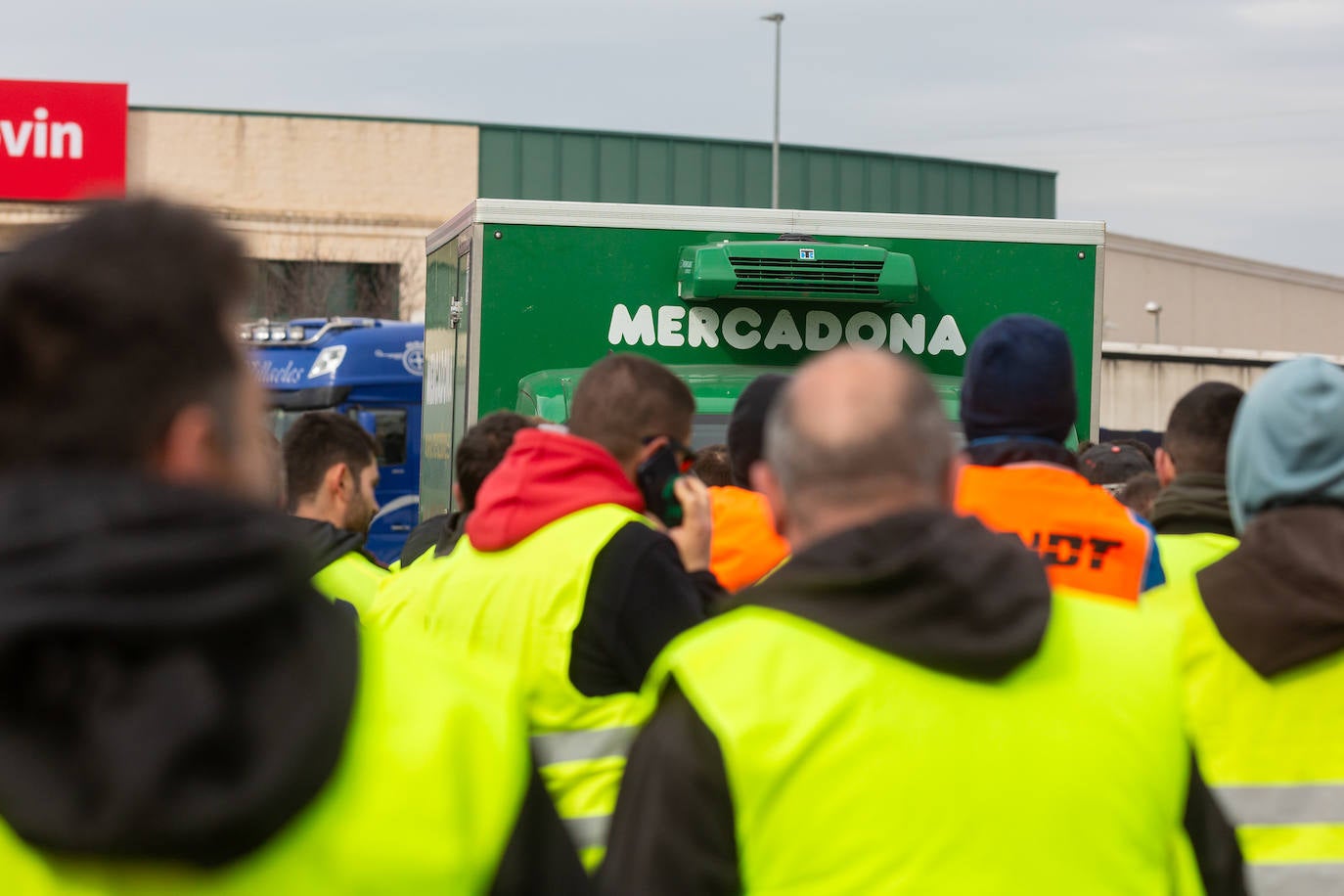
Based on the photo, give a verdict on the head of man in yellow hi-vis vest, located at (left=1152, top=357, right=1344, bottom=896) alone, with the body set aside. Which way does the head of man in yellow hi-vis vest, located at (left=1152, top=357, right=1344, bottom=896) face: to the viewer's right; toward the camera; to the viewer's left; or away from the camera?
away from the camera

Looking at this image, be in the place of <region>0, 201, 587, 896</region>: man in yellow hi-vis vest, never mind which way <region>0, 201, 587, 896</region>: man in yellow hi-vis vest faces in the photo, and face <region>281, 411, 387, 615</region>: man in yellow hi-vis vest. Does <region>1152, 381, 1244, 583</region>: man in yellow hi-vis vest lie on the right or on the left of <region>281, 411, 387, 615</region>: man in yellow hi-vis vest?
right

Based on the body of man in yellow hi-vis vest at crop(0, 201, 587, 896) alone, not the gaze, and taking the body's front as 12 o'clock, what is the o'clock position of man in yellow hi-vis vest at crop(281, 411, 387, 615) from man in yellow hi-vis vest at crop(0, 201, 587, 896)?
man in yellow hi-vis vest at crop(281, 411, 387, 615) is roughly at 12 o'clock from man in yellow hi-vis vest at crop(0, 201, 587, 896).

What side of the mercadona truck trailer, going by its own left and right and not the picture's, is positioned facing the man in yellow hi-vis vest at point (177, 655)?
front

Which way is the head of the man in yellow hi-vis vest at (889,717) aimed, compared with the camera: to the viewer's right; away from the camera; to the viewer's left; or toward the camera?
away from the camera

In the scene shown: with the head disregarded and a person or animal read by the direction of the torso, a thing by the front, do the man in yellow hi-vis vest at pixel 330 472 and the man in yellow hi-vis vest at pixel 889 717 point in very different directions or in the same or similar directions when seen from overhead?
same or similar directions

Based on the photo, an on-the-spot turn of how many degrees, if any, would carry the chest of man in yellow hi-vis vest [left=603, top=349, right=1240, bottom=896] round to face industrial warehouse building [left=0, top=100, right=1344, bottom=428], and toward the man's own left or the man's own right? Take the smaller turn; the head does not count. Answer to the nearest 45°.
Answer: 0° — they already face it

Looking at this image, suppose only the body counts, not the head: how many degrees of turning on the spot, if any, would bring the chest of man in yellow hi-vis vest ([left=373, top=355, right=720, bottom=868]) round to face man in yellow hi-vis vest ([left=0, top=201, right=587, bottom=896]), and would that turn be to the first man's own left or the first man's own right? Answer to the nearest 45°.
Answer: approximately 135° to the first man's own right

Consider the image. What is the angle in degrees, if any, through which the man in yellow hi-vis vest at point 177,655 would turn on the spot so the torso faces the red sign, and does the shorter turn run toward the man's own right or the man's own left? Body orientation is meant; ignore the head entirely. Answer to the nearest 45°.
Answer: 0° — they already face it

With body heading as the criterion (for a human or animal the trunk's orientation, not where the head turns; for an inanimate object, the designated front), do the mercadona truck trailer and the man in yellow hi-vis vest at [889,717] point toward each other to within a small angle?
yes

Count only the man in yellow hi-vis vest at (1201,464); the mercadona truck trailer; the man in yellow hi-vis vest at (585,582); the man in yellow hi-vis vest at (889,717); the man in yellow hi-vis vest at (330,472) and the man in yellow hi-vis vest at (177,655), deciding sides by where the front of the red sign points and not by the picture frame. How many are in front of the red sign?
6

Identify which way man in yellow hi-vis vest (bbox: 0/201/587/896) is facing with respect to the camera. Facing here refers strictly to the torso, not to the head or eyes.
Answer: away from the camera

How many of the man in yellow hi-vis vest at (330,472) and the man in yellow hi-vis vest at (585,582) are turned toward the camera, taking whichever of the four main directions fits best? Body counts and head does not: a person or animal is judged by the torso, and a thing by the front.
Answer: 0

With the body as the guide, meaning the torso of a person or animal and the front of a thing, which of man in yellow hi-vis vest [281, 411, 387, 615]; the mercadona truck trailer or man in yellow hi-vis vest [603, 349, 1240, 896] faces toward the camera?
the mercadona truck trailer

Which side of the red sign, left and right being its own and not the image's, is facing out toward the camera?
front

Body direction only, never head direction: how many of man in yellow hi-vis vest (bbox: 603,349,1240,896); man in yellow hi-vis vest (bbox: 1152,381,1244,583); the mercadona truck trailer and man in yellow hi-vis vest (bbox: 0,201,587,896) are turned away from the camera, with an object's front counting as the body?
3

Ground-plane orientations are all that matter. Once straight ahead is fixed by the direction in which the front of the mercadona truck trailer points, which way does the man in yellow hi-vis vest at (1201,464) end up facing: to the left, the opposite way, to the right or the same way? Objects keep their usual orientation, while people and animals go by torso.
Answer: the opposite way

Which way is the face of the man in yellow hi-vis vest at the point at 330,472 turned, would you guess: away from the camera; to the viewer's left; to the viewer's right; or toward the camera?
to the viewer's right

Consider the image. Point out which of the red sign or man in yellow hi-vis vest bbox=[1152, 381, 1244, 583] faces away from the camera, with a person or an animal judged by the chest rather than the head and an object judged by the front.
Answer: the man in yellow hi-vis vest
